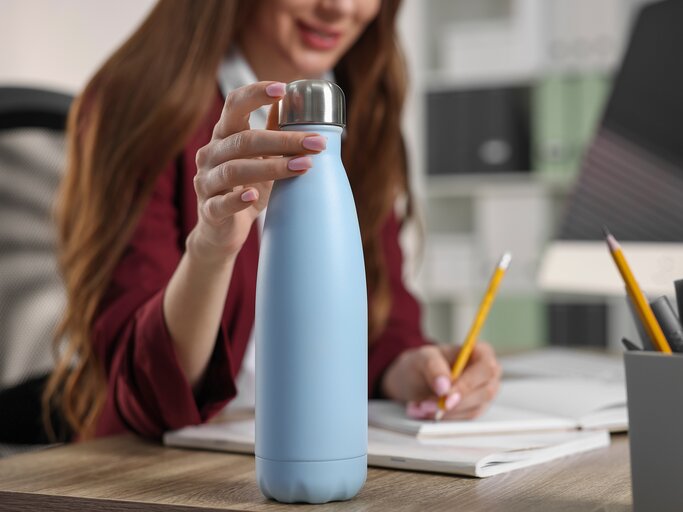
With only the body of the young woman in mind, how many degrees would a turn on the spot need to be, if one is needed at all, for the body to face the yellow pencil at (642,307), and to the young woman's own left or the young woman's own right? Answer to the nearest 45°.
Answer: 0° — they already face it

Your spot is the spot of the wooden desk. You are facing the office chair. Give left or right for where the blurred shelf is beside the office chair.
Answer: right

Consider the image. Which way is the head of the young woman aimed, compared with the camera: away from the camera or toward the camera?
toward the camera

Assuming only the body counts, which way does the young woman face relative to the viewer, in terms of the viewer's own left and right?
facing the viewer and to the right of the viewer

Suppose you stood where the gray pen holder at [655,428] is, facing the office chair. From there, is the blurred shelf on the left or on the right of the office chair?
right

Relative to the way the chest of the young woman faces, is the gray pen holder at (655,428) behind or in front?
in front
